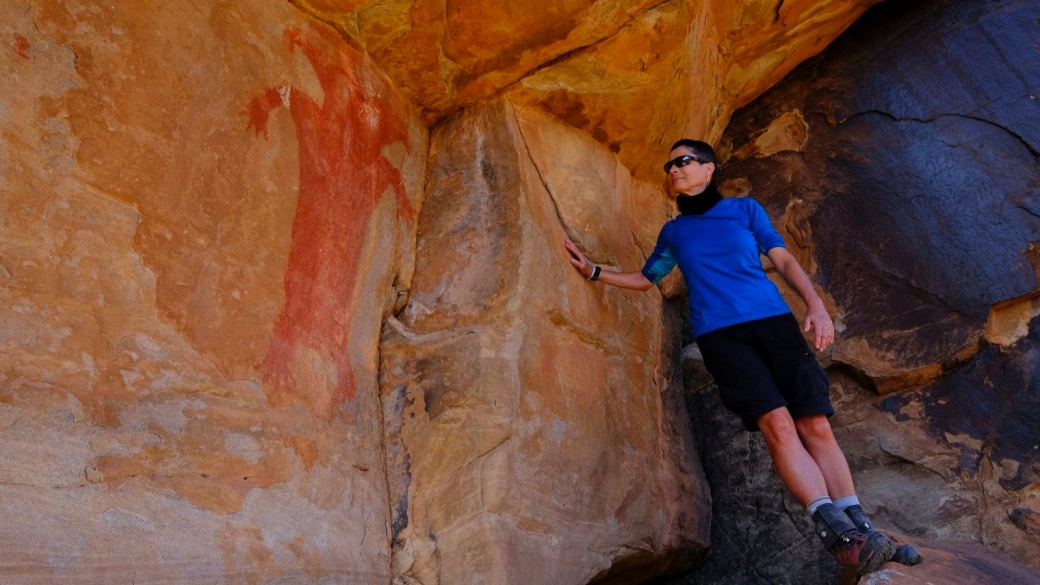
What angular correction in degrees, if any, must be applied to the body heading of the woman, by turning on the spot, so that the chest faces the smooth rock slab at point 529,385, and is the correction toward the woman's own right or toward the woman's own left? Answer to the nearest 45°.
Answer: approximately 90° to the woman's own right

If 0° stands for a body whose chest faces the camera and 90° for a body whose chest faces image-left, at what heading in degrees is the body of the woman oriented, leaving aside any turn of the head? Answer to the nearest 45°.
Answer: approximately 0°
